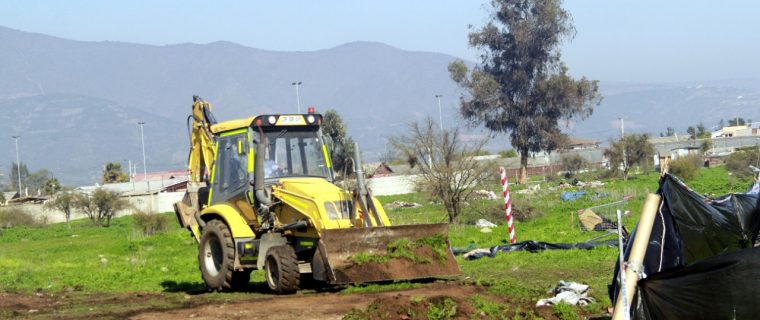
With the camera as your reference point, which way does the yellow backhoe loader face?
facing the viewer and to the right of the viewer

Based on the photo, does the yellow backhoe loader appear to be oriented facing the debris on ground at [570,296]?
yes

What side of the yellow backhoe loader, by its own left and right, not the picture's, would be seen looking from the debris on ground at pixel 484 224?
left

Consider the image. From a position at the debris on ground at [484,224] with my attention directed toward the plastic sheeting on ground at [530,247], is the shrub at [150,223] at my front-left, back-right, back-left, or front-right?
back-right

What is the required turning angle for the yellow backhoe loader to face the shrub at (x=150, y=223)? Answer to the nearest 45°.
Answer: approximately 135° to its left

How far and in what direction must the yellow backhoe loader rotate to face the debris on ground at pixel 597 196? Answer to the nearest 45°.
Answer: approximately 90° to its left

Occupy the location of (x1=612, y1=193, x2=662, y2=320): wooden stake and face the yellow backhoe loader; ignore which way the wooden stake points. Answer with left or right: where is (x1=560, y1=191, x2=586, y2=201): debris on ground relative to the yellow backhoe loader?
right

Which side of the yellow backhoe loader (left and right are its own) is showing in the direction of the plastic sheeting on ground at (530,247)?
left

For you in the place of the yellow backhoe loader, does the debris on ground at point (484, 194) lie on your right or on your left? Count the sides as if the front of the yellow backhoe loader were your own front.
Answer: on your left

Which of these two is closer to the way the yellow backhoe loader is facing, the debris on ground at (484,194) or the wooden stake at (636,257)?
the wooden stake
